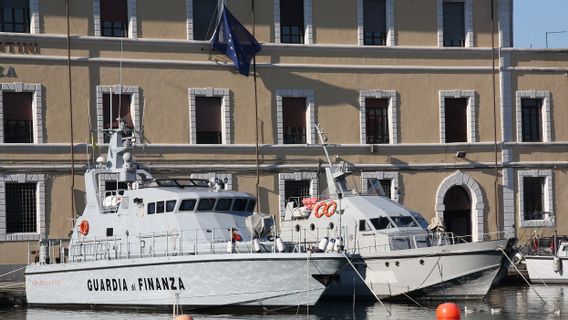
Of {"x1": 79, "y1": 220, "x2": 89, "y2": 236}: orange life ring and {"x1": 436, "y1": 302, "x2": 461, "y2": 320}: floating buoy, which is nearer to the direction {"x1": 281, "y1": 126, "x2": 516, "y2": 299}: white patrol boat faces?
the floating buoy

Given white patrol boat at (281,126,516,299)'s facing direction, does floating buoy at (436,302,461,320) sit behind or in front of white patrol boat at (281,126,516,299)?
in front

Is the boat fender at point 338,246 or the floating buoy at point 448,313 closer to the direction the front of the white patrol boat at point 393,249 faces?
the floating buoy

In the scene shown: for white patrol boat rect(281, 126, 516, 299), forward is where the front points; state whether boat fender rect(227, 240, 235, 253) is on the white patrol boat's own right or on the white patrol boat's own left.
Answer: on the white patrol boat's own right

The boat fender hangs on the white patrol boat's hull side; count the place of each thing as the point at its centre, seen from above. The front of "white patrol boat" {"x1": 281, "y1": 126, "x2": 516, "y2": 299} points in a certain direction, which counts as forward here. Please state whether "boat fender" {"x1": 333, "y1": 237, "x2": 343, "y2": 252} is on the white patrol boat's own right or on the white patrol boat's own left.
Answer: on the white patrol boat's own right
